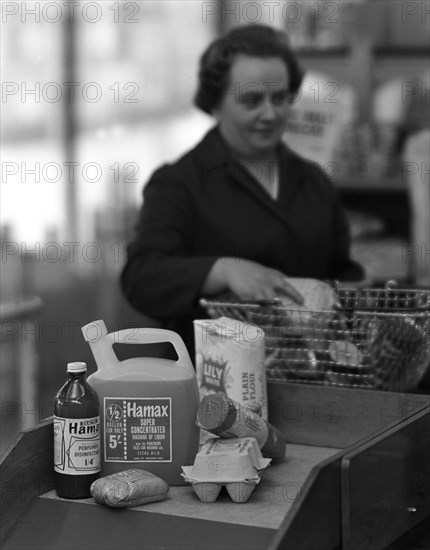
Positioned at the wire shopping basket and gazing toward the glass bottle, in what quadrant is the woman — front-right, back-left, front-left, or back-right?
back-right

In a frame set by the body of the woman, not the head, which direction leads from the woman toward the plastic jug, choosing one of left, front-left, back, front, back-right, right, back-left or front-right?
front-right

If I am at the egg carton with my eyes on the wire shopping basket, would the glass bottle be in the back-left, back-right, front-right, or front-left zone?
back-left

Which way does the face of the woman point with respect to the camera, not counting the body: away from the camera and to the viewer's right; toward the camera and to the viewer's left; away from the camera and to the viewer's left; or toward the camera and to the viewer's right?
toward the camera and to the viewer's right

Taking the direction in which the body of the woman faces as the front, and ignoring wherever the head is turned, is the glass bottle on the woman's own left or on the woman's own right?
on the woman's own right

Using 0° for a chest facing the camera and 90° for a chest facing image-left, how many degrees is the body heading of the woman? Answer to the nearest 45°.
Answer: approximately 315°

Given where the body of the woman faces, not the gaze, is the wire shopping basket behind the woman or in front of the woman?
in front
